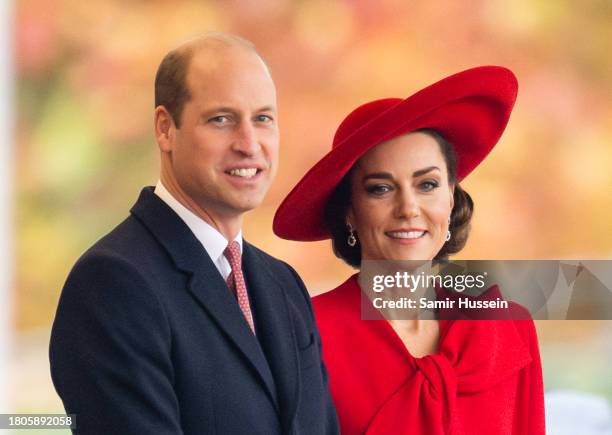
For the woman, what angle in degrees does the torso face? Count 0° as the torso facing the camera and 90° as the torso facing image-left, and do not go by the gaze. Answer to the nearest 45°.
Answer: approximately 0°

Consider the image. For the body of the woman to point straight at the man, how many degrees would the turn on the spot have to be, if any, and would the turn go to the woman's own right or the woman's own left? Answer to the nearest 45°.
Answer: approximately 45° to the woman's own right

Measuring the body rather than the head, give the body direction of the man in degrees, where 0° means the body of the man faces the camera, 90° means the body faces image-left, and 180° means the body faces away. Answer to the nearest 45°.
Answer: approximately 315°

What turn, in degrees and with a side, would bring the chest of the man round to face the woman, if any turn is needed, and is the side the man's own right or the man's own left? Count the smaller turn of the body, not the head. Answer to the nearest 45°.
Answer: approximately 90° to the man's own left
